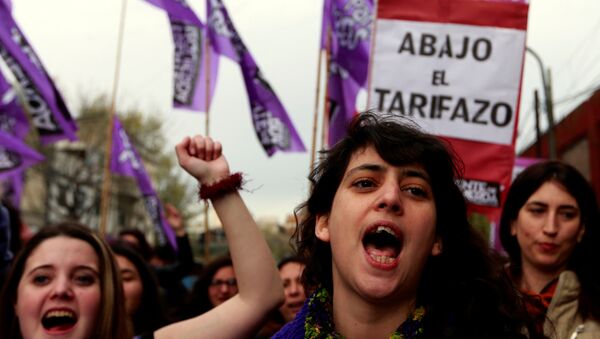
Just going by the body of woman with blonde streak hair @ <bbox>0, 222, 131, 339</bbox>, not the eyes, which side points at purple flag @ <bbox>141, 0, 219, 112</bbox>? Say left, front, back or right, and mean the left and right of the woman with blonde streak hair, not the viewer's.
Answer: back

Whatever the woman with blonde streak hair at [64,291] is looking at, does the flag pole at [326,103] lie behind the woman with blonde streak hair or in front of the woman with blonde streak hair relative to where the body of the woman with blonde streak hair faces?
behind

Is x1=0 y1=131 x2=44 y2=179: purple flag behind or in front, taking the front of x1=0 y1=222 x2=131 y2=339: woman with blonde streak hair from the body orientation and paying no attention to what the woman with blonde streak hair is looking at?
behind

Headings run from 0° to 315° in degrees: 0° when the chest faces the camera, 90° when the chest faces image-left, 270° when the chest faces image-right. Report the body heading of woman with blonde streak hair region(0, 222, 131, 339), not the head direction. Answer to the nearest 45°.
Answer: approximately 0°

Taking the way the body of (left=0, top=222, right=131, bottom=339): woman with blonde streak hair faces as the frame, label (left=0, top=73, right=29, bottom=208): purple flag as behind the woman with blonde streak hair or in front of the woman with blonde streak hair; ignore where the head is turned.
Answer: behind

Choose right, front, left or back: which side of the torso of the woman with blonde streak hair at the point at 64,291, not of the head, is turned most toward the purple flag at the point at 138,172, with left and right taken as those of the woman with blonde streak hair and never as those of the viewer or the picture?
back

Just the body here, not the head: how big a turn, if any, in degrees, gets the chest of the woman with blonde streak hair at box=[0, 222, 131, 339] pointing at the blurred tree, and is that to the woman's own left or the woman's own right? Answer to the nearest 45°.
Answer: approximately 180°

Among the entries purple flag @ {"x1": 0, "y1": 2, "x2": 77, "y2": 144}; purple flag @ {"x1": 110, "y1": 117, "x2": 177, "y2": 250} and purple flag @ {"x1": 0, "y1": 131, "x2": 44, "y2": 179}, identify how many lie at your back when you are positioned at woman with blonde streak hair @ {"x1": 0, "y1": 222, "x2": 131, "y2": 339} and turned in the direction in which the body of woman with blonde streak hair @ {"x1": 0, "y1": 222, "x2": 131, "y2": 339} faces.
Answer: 3

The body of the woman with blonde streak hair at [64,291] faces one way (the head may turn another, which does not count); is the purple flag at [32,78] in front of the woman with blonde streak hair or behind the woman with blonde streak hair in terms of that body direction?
behind
